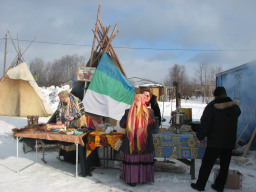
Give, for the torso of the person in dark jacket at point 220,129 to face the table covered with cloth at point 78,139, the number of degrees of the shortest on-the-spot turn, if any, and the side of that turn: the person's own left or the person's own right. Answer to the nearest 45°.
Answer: approximately 45° to the person's own left

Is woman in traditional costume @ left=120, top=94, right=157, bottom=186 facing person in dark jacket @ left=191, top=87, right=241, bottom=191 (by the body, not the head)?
no

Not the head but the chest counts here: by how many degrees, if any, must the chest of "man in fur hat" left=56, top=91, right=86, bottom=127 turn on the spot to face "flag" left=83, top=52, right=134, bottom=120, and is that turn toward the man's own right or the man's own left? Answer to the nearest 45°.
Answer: approximately 180°

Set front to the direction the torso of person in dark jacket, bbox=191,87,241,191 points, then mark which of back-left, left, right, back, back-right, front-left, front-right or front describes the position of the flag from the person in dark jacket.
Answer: front

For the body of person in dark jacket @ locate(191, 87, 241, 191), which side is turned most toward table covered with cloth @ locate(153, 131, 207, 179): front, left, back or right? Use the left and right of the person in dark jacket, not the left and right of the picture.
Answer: front

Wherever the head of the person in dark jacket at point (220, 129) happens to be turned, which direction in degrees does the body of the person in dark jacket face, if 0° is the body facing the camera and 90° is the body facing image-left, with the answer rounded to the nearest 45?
approximately 135°

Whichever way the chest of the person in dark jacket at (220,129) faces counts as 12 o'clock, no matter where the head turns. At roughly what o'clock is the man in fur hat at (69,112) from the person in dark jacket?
The man in fur hat is roughly at 11 o'clock from the person in dark jacket.

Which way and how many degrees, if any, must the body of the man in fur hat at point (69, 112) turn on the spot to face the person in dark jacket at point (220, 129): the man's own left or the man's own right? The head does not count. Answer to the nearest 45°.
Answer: approximately 90° to the man's own left

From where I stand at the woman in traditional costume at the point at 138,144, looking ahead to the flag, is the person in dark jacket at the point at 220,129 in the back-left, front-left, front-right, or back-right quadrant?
back-right

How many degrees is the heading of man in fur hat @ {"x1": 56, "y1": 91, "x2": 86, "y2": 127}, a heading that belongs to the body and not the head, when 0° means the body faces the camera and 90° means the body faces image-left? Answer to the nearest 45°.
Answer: approximately 45°

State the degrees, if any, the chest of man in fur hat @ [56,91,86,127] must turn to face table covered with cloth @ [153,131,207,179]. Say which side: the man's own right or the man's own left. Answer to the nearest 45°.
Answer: approximately 90° to the man's own left

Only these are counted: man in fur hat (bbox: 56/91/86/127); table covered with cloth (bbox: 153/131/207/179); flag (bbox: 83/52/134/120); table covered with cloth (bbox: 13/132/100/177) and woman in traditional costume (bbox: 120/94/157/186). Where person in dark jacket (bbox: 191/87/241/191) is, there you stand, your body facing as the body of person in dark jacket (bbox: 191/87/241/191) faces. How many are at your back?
0

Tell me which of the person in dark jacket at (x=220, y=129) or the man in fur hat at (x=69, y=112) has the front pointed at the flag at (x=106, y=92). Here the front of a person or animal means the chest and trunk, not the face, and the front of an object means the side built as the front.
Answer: the person in dark jacket
